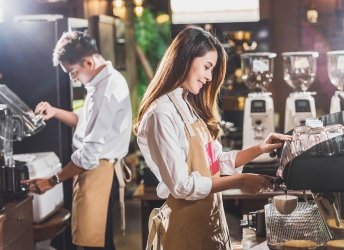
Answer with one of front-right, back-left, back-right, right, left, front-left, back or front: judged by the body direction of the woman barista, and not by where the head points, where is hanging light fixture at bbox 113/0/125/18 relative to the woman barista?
left

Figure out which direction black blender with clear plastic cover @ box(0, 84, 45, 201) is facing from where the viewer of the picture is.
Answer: facing to the right of the viewer

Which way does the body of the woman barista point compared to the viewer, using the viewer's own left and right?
facing to the right of the viewer

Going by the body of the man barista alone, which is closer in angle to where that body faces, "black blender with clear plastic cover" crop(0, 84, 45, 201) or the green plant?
the black blender with clear plastic cover

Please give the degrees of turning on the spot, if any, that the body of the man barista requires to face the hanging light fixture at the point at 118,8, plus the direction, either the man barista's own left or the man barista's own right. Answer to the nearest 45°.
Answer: approximately 90° to the man barista's own right

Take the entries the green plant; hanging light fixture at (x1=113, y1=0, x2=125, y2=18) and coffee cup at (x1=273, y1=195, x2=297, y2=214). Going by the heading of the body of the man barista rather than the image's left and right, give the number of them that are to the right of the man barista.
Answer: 2

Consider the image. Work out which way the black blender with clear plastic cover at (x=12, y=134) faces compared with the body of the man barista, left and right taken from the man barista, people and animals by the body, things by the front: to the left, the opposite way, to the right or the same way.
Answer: the opposite way

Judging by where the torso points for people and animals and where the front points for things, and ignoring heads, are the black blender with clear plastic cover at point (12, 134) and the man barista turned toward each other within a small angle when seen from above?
yes

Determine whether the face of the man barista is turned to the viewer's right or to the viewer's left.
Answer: to the viewer's left

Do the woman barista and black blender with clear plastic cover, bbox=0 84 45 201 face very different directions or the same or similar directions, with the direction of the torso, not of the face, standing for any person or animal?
same or similar directions

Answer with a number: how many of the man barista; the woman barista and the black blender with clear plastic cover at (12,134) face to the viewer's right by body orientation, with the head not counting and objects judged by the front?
2

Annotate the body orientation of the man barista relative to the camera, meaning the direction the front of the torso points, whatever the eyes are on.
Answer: to the viewer's left

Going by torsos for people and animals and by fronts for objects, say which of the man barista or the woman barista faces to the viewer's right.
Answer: the woman barista

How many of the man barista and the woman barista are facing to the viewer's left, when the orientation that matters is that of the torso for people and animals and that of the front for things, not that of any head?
1

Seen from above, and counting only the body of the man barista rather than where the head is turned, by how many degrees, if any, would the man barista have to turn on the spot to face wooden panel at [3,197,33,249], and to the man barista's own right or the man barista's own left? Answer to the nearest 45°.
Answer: approximately 45° to the man barista's own left
